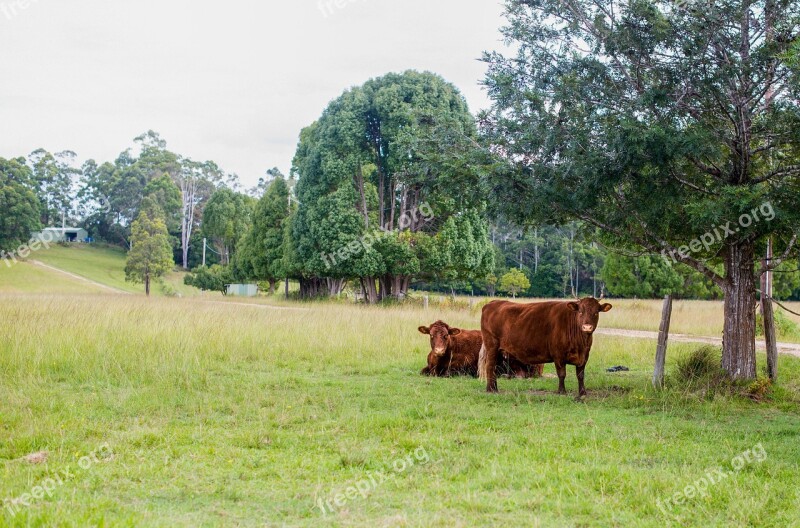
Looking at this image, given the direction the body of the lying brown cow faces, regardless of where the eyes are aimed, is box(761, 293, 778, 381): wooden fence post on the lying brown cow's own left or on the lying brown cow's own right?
on the lying brown cow's own left

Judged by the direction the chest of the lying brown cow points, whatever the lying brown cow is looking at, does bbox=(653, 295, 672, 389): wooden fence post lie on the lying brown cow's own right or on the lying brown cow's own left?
on the lying brown cow's own left

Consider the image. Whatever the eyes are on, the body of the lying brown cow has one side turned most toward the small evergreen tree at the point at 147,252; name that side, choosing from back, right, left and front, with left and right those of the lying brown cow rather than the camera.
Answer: right

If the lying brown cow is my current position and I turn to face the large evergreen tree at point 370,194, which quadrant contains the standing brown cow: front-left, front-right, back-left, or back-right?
back-right

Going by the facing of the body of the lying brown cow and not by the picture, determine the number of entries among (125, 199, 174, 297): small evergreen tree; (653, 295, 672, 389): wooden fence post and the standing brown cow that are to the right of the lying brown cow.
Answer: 1

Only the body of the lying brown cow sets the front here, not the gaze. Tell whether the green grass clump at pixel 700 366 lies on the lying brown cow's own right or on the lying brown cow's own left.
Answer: on the lying brown cow's own left

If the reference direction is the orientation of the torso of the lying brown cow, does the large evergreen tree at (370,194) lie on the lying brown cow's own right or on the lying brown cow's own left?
on the lying brown cow's own right

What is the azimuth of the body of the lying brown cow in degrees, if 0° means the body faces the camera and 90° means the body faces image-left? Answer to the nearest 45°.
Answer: approximately 45°
